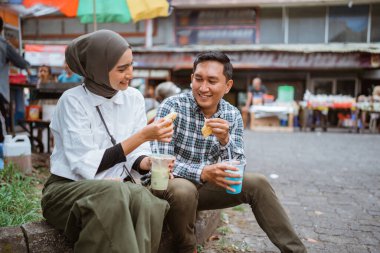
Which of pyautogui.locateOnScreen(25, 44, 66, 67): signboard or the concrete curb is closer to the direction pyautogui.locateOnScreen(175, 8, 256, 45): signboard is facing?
the concrete curb

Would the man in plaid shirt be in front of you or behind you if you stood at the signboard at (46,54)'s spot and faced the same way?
in front

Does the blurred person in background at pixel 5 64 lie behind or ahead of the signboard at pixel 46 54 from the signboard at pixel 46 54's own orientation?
ahead

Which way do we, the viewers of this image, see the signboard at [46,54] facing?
facing the viewer

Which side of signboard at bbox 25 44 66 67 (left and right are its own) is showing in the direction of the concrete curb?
front

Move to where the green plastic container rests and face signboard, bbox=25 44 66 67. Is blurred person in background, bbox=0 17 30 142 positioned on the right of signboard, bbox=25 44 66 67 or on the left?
left

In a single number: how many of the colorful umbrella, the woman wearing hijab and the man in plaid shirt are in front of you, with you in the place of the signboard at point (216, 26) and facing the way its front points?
3

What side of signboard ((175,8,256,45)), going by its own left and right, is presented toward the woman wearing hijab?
front

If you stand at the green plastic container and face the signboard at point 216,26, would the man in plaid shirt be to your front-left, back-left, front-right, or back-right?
back-left

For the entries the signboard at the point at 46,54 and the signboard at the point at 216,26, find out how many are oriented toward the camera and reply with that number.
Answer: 2

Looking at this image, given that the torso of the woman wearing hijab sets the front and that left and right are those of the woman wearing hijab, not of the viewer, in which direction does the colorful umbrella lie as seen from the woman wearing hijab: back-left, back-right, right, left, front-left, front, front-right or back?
back-left

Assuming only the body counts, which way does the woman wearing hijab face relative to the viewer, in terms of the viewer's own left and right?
facing the viewer and to the right of the viewer

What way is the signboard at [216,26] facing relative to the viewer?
toward the camera
